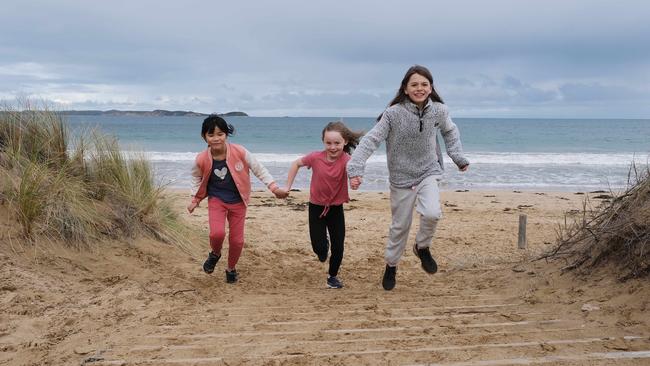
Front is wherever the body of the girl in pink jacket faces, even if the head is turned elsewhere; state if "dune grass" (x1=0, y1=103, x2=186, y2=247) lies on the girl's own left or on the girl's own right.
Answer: on the girl's own right

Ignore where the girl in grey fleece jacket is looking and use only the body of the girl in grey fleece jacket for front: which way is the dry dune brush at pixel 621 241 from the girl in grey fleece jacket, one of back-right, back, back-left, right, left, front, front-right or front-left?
left

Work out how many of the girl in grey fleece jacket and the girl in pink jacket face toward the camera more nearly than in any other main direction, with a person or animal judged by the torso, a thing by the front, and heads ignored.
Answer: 2

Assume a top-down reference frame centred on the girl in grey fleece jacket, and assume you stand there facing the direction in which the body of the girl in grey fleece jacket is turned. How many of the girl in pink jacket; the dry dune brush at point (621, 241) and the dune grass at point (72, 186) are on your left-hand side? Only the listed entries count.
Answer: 1

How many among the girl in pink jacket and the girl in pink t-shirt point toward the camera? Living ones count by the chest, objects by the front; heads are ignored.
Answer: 2

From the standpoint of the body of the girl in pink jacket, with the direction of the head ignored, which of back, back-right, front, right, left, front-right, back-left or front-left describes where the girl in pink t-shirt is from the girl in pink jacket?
left

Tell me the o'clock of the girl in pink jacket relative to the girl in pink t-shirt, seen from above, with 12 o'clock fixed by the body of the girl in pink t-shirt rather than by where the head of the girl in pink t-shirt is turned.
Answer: The girl in pink jacket is roughly at 3 o'clock from the girl in pink t-shirt.

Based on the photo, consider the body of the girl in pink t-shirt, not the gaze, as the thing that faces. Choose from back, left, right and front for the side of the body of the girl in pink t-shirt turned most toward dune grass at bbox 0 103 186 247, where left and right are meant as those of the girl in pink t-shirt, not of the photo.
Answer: right

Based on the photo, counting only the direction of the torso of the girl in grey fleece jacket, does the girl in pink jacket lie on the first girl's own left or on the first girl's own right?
on the first girl's own right

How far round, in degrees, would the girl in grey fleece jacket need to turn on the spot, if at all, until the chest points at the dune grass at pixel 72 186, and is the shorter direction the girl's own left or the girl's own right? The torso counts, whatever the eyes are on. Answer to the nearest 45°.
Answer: approximately 90° to the girl's own right
